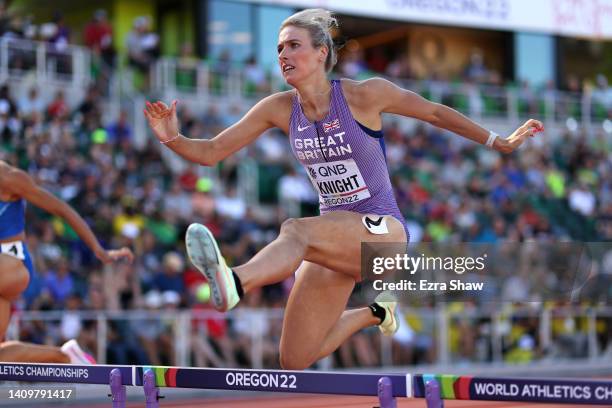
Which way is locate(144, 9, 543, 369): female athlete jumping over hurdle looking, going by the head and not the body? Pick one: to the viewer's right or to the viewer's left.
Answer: to the viewer's left

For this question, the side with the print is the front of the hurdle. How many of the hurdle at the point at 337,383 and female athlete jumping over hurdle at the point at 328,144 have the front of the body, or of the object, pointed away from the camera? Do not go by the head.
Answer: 0

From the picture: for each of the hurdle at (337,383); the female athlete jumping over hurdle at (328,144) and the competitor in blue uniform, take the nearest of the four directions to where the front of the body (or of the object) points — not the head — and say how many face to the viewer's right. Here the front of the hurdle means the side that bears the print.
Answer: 0

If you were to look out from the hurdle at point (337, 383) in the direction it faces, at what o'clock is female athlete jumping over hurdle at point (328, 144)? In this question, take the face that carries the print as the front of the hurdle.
The female athlete jumping over hurdle is roughly at 6 o'clock from the hurdle.

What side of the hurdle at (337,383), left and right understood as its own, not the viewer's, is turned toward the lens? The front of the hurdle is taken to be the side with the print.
front

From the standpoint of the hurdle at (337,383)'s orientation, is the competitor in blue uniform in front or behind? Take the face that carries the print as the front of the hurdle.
behind

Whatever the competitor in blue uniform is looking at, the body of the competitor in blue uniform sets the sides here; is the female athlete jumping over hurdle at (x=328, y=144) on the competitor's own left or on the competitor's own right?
on the competitor's own left

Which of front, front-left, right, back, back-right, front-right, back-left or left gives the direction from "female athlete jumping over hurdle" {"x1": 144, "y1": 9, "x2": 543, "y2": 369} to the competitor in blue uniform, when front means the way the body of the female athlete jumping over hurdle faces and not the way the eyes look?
right
